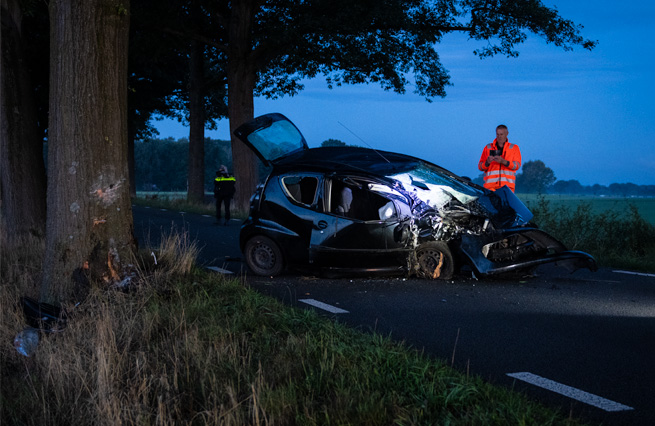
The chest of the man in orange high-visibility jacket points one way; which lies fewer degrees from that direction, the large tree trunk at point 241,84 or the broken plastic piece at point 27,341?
the broken plastic piece

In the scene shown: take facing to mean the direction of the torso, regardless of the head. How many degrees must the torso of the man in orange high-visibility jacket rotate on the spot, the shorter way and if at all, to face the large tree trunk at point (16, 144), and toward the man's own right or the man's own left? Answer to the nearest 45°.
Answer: approximately 90° to the man's own right

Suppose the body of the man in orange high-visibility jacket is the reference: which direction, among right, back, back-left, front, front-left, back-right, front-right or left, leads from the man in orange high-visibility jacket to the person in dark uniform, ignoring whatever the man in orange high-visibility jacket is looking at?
back-right

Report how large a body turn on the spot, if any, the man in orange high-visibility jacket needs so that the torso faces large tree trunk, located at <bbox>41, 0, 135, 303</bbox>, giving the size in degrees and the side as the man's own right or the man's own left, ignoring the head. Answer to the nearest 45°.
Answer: approximately 45° to the man's own right

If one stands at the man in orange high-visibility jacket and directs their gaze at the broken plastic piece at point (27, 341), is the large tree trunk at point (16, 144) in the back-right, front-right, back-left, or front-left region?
front-right

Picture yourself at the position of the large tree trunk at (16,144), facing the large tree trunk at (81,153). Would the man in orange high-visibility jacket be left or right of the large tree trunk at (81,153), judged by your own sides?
left

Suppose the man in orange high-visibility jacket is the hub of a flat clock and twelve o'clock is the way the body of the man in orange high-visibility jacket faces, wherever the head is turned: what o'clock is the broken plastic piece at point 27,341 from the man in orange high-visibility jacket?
The broken plastic piece is roughly at 1 o'clock from the man in orange high-visibility jacket.

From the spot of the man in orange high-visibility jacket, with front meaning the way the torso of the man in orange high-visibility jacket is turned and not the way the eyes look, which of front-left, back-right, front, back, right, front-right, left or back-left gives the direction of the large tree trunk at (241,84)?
back-right

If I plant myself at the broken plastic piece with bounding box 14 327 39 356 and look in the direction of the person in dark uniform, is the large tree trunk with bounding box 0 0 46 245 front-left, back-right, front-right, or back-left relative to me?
front-left

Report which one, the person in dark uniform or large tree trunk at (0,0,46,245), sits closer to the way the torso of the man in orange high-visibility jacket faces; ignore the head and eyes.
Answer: the large tree trunk

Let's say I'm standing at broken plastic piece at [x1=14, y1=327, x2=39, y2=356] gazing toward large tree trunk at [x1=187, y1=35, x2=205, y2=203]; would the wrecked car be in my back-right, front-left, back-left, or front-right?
front-right

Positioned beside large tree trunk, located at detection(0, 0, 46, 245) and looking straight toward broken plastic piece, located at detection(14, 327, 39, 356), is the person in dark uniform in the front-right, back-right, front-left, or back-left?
back-left

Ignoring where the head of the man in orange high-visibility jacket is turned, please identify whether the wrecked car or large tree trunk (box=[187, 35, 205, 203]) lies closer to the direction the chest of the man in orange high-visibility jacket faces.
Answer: the wrecked car

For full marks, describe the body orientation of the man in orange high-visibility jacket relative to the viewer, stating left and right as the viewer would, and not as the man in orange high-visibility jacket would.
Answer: facing the viewer

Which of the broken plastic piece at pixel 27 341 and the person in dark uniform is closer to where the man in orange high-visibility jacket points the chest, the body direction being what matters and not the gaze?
the broken plastic piece
